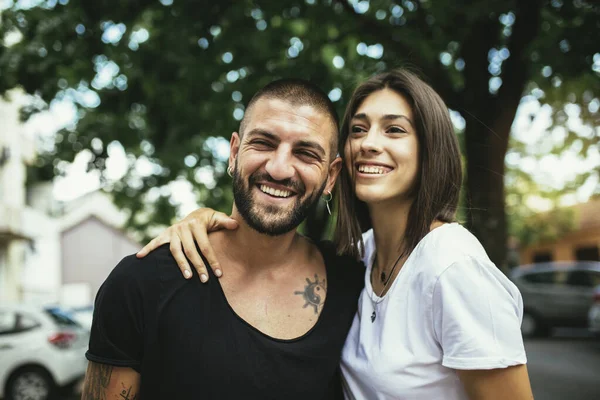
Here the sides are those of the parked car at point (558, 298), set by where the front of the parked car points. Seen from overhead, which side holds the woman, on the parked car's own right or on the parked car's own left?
on the parked car's own right

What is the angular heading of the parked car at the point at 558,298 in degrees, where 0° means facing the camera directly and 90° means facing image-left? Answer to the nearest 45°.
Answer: approximately 270°

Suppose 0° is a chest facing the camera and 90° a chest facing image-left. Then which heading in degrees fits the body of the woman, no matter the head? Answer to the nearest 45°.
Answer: approximately 45°

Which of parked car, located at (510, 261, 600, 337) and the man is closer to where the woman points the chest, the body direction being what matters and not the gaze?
the man

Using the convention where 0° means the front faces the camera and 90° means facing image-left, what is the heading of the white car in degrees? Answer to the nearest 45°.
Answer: approximately 135°

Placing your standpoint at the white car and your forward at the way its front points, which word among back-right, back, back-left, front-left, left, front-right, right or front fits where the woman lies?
back-left

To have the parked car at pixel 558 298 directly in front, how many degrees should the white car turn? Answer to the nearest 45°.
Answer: approximately 135° to its right
